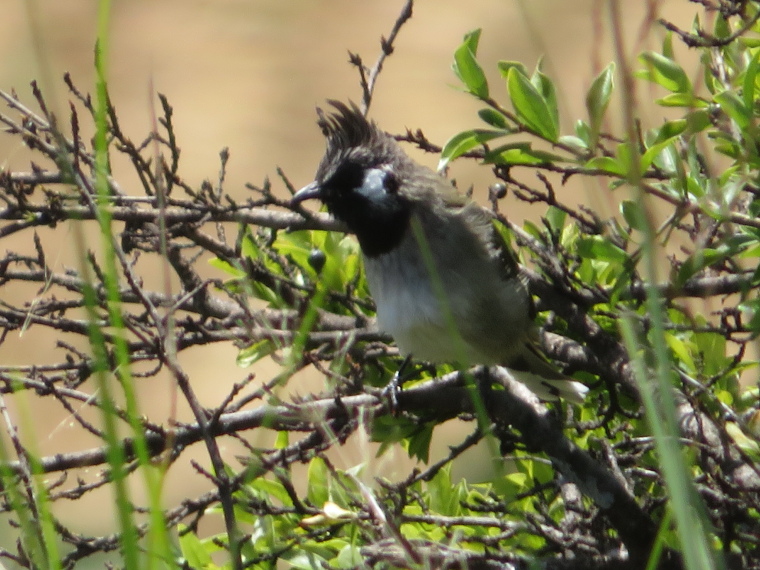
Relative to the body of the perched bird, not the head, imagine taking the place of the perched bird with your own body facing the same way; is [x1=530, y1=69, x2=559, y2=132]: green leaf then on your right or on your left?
on your left

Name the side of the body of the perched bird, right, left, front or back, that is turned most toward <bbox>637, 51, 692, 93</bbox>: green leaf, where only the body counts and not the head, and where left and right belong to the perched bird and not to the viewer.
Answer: left

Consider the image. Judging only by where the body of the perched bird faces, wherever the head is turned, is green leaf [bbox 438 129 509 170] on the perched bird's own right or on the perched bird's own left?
on the perched bird's own left

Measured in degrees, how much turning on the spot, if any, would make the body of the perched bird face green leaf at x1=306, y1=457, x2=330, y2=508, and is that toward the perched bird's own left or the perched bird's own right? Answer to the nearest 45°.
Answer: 0° — it already faces it

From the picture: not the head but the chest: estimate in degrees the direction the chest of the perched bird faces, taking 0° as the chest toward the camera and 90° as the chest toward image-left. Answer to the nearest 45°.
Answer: approximately 45°

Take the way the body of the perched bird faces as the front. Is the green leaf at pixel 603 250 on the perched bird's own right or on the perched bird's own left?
on the perched bird's own left
